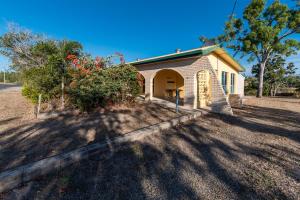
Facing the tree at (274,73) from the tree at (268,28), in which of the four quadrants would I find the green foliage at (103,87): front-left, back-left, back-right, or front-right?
back-left

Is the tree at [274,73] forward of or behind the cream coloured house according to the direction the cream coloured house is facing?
behind

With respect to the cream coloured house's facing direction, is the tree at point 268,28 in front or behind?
behind

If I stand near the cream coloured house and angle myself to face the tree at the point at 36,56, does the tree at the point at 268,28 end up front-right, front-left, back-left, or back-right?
back-right

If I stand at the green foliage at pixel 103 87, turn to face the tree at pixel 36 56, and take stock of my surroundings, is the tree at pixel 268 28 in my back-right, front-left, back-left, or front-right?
back-right

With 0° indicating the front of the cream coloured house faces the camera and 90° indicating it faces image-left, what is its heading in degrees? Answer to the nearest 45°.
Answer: approximately 45°

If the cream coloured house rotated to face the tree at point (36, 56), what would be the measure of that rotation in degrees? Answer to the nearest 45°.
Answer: approximately 45° to its right

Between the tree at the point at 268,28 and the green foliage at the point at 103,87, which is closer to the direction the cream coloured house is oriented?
the green foliage

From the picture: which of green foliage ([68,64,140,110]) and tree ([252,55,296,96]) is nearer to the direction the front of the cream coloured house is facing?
the green foliage
